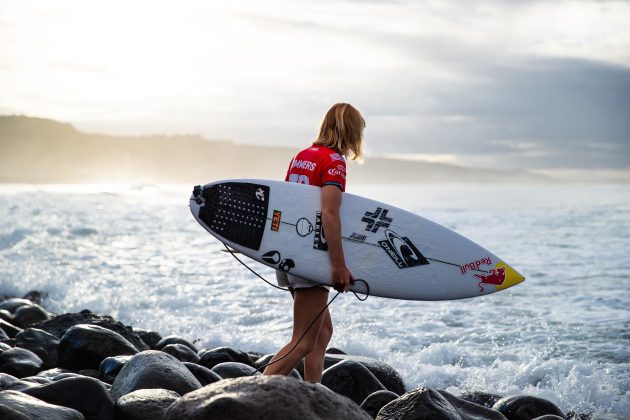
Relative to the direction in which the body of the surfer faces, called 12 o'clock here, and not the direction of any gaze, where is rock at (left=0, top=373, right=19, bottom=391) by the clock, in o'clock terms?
The rock is roughly at 8 o'clock from the surfer.

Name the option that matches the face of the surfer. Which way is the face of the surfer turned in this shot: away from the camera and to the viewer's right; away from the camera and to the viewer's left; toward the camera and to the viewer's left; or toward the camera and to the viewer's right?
away from the camera and to the viewer's right

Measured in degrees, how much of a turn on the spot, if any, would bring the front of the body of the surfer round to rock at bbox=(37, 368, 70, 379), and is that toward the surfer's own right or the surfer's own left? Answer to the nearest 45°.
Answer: approximately 90° to the surfer's own left

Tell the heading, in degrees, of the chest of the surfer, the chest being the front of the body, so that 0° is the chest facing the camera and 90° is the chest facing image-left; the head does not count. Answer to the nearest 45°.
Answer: approximately 225°

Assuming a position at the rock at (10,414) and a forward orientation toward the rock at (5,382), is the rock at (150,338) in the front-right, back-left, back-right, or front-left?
front-right

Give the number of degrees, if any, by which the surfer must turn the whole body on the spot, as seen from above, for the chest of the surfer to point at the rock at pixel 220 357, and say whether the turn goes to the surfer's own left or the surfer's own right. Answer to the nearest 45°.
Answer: approximately 45° to the surfer's own left

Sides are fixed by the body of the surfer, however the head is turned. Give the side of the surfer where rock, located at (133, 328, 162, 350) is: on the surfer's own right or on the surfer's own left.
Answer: on the surfer's own left

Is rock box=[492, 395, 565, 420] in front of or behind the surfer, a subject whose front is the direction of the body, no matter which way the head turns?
in front

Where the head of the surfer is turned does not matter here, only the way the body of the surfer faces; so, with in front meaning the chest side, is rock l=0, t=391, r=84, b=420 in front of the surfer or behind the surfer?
behind

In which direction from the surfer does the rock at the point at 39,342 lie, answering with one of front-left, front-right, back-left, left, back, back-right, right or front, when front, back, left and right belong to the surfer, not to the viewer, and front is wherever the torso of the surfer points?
left
